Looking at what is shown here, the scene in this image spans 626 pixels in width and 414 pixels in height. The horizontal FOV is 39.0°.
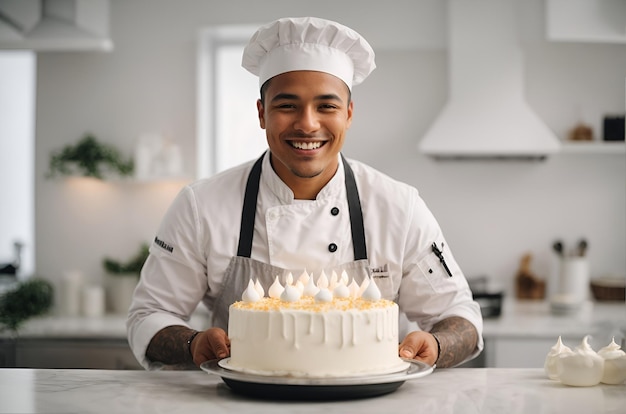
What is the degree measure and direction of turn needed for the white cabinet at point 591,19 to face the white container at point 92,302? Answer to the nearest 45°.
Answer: approximately 90° to its right

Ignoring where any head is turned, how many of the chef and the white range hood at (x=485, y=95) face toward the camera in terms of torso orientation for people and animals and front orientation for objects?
2

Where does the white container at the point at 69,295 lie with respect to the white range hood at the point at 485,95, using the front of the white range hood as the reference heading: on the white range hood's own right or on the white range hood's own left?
on the white range hood's own right

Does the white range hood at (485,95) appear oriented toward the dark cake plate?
yes

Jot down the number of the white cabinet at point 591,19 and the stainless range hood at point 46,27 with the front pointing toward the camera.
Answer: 2

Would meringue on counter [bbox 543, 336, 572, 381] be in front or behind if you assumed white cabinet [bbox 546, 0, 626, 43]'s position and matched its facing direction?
in front

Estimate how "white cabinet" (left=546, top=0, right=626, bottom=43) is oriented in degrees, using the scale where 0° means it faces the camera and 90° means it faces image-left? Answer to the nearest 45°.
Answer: approximately 0°
